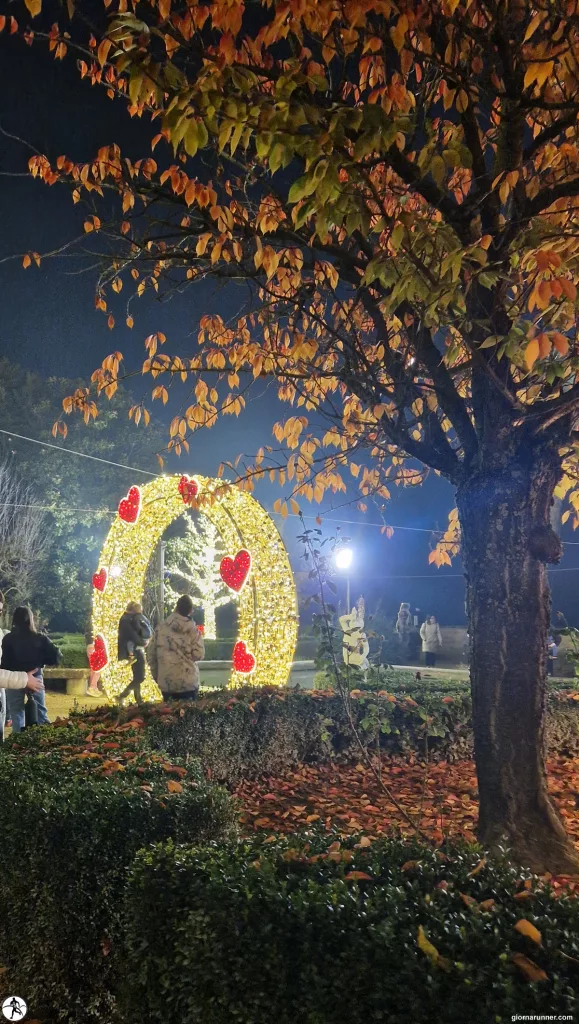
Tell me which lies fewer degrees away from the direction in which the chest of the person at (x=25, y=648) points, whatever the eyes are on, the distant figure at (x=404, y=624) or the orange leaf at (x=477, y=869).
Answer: the distant figure

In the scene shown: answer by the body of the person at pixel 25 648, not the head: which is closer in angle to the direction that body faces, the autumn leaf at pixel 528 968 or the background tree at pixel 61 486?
the background tree

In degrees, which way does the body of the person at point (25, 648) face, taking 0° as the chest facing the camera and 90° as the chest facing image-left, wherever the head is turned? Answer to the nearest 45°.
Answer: approximately 180°

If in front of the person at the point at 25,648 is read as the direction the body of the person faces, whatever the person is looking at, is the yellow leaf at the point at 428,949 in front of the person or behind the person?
behind

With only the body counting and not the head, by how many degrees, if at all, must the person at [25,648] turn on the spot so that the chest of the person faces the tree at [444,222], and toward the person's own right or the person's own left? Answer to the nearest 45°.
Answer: approximately 135° to the person's own right

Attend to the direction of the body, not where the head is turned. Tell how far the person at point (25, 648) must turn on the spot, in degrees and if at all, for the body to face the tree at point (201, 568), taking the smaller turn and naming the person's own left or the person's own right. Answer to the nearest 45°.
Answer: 0° — they already face it

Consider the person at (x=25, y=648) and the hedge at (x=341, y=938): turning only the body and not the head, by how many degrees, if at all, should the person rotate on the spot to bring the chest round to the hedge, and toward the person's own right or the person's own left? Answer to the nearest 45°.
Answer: approximately 180°

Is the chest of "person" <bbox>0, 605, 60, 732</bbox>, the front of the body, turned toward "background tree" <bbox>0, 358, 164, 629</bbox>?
yes

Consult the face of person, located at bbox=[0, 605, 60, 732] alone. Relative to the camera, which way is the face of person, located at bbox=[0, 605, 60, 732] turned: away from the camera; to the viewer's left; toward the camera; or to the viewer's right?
away from the camera

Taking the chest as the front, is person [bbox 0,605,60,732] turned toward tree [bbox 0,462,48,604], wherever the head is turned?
yes

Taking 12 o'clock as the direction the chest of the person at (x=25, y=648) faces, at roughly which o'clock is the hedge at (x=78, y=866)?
The hedge is roughly at 6 o'clock from the person.

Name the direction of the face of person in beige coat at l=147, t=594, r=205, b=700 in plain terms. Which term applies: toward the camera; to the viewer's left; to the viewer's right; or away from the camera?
away from the camera

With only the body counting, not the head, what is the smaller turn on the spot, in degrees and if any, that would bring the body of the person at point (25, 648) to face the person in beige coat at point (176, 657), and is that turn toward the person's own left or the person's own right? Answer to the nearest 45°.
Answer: approximately 90° to the person's own right

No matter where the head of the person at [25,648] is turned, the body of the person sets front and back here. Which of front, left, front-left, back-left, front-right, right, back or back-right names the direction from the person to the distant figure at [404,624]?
front-right

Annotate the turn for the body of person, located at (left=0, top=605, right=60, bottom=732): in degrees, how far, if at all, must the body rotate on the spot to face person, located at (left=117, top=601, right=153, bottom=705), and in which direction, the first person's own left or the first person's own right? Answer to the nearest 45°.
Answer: approximately 45° to the first person's own right
